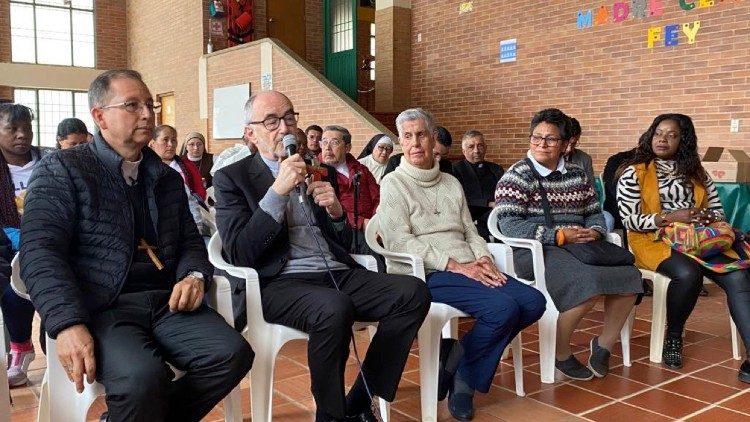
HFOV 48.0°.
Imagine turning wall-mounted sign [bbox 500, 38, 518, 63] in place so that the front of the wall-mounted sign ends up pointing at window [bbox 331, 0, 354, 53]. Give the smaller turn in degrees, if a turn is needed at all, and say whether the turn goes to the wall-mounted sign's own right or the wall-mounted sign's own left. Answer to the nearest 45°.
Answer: approximately 90° to the wall-mounted sign's own right

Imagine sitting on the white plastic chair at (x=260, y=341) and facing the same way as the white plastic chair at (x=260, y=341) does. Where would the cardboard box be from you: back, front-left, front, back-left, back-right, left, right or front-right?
left

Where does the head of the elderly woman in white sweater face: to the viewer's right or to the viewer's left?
to the viewer's left

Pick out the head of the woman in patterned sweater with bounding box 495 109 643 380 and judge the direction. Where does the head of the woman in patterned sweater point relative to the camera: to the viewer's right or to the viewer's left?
to the viewer's left

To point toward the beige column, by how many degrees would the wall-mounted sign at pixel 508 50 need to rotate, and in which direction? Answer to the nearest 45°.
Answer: approximately 90° to its right

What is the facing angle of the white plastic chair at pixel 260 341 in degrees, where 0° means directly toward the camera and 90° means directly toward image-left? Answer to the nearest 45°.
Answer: approximately 315°

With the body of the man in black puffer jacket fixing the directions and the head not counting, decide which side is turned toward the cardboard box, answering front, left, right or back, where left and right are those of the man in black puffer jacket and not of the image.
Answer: left

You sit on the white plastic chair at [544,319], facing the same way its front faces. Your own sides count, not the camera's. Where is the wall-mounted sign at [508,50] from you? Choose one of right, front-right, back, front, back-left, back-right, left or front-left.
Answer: back-left
